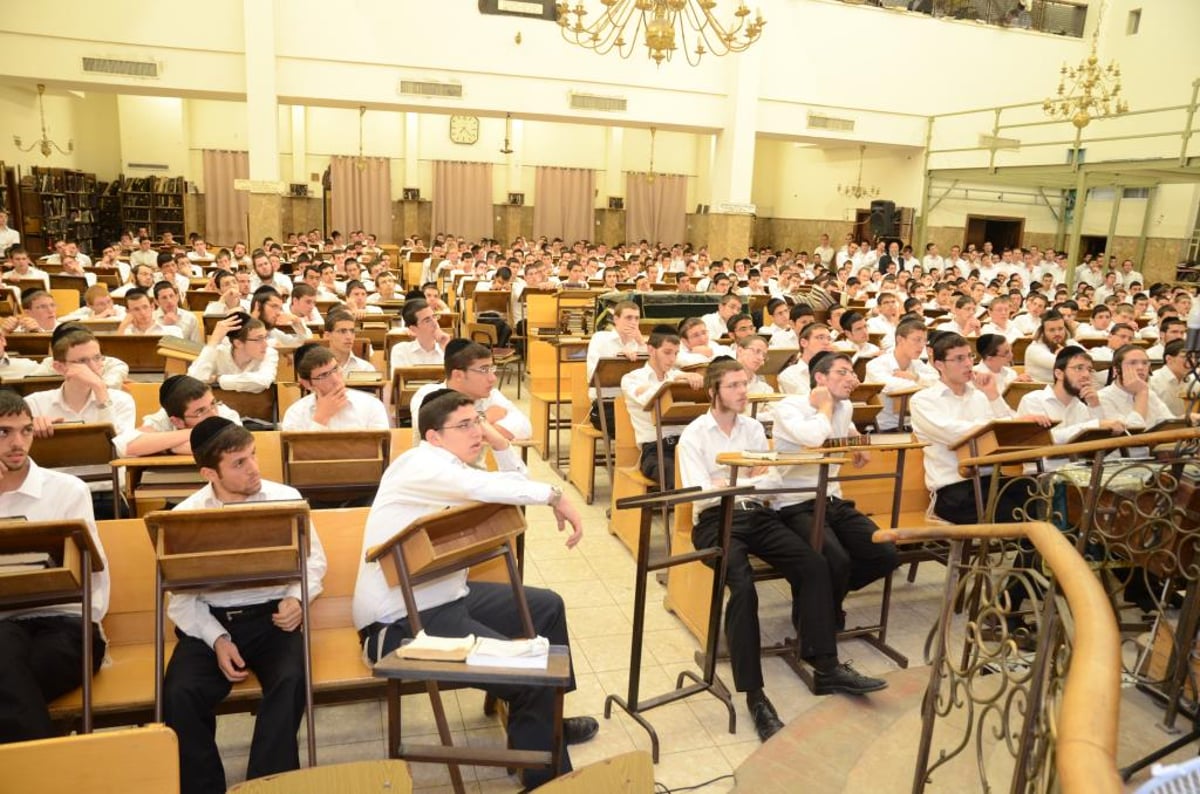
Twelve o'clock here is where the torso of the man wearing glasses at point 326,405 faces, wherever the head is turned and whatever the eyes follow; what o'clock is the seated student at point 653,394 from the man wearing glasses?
The seated student is roughly at 10 o'clock from the man wearing glasses.

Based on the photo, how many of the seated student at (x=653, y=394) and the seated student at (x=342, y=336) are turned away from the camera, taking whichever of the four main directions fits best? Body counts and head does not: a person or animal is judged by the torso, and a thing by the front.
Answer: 0

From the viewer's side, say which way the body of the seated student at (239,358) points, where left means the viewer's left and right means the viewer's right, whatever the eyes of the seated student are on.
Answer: facing the viewer and to the right of the viewer

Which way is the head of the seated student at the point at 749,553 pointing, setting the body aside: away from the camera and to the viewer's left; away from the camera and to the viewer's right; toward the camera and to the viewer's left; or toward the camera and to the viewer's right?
toward the camera and to the viewer's right

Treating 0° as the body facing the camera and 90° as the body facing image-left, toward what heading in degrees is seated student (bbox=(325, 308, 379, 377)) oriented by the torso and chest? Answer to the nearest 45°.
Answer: approximately 315°

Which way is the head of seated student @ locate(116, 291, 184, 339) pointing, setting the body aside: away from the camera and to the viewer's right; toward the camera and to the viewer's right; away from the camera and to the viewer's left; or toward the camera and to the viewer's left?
toward the camera and to the viewer's right

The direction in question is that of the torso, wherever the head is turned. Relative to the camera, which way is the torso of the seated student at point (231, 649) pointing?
toward the camera

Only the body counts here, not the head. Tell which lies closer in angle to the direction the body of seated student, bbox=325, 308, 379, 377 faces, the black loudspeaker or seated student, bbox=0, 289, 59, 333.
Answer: the black loudspeaker

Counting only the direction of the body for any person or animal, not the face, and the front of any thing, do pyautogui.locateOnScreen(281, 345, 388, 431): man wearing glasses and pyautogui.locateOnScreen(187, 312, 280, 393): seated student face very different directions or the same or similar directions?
same or similar directions

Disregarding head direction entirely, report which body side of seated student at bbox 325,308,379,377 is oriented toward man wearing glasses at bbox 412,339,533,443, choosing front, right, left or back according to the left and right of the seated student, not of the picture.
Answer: front

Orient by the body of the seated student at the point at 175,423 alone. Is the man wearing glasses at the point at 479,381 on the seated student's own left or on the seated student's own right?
on the seated student's own left

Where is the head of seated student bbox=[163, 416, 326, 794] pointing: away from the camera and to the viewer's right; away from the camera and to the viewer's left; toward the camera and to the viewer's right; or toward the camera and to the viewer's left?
toward the camera and to the viewer's right

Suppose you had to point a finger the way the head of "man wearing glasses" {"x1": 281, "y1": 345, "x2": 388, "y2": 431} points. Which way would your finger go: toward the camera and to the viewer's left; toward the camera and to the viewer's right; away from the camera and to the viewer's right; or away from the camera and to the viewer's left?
toward the camera and to the viewer's right

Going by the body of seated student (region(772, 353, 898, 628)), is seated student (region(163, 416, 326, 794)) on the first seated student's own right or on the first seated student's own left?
on the first seated student's own right

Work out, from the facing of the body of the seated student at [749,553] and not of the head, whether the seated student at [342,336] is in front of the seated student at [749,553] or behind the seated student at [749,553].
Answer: behind

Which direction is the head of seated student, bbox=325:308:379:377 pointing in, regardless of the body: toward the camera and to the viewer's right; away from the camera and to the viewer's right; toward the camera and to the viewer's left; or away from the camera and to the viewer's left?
toward the camera and to the viewer's right
